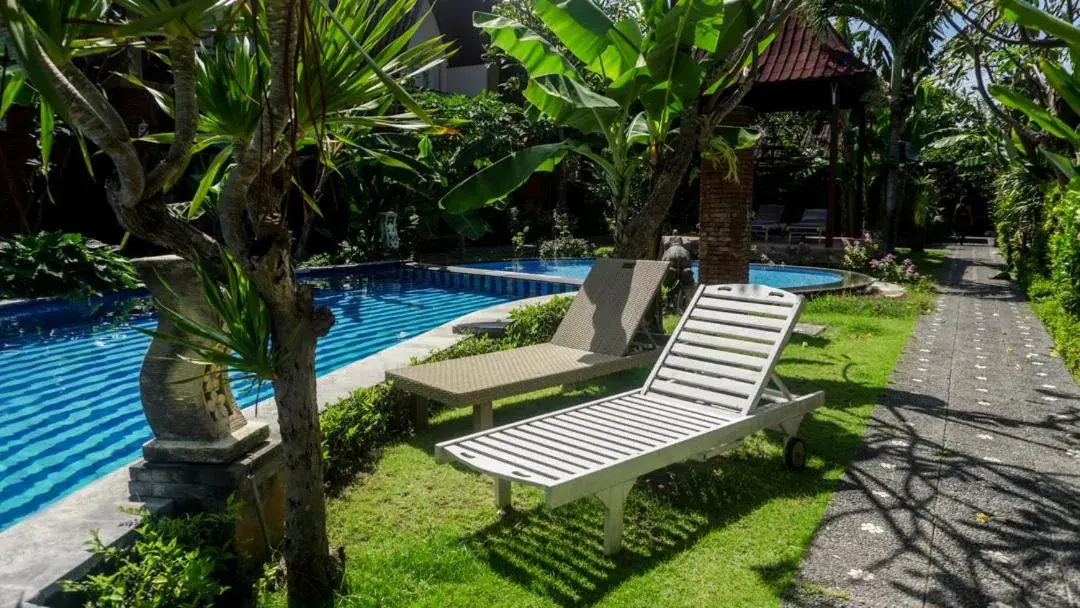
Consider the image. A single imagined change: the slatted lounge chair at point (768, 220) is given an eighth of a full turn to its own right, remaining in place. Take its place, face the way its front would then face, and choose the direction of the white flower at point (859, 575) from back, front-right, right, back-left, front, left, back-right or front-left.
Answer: left

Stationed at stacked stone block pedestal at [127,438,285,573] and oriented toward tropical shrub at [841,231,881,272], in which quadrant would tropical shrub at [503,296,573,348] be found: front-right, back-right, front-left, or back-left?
front-left

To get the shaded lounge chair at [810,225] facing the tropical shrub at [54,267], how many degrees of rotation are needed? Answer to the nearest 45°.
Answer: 0° — it already faces it

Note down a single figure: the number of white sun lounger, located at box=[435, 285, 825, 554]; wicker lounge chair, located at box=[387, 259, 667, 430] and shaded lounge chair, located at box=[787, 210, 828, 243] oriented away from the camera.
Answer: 0

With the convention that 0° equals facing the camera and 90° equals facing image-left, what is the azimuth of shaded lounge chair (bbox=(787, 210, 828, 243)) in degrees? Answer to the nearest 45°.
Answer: approximately 45°

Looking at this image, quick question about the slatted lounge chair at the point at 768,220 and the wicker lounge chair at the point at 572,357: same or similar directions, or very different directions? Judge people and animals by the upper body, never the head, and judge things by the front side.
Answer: same or similar directions

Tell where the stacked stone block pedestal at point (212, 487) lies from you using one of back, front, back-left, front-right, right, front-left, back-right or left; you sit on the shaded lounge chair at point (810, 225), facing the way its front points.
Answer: front-left

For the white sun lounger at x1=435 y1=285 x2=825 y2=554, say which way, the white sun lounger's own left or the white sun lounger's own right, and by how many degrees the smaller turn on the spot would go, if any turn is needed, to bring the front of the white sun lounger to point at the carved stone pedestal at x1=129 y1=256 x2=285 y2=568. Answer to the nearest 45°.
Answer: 0° — it already faces it

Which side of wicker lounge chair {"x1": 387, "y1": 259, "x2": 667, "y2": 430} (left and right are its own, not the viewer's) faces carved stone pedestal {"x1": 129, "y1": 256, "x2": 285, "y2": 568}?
front

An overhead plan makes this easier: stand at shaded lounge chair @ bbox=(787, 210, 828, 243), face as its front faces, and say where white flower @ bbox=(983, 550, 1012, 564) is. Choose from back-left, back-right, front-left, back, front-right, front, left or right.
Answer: front-left

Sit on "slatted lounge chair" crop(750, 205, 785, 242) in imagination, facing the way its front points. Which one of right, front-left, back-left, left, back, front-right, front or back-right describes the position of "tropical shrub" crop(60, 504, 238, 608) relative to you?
front-left

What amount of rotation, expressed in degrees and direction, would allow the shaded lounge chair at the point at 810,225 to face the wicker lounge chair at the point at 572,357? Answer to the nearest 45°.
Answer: approximately 45° to its left

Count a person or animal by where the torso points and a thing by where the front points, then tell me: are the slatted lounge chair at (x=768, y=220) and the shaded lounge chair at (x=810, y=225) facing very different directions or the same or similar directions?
same or similar directions

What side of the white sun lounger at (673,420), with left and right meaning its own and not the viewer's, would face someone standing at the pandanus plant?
front

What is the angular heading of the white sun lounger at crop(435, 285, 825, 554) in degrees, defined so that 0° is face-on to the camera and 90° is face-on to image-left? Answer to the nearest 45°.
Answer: approximately 45°

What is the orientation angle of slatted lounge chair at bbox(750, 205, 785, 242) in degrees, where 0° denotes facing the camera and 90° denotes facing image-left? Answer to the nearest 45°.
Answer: approximately 45°

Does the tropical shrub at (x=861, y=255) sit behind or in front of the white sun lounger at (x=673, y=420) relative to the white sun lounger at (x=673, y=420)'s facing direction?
behind

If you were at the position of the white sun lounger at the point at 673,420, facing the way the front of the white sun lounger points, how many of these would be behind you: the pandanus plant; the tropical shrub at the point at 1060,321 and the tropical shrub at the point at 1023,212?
2

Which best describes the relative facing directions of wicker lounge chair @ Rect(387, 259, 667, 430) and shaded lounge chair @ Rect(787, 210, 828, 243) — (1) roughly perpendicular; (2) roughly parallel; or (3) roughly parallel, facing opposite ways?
roughly parallel

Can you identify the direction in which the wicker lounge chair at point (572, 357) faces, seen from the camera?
facing the viewer and to the left of the viewer
